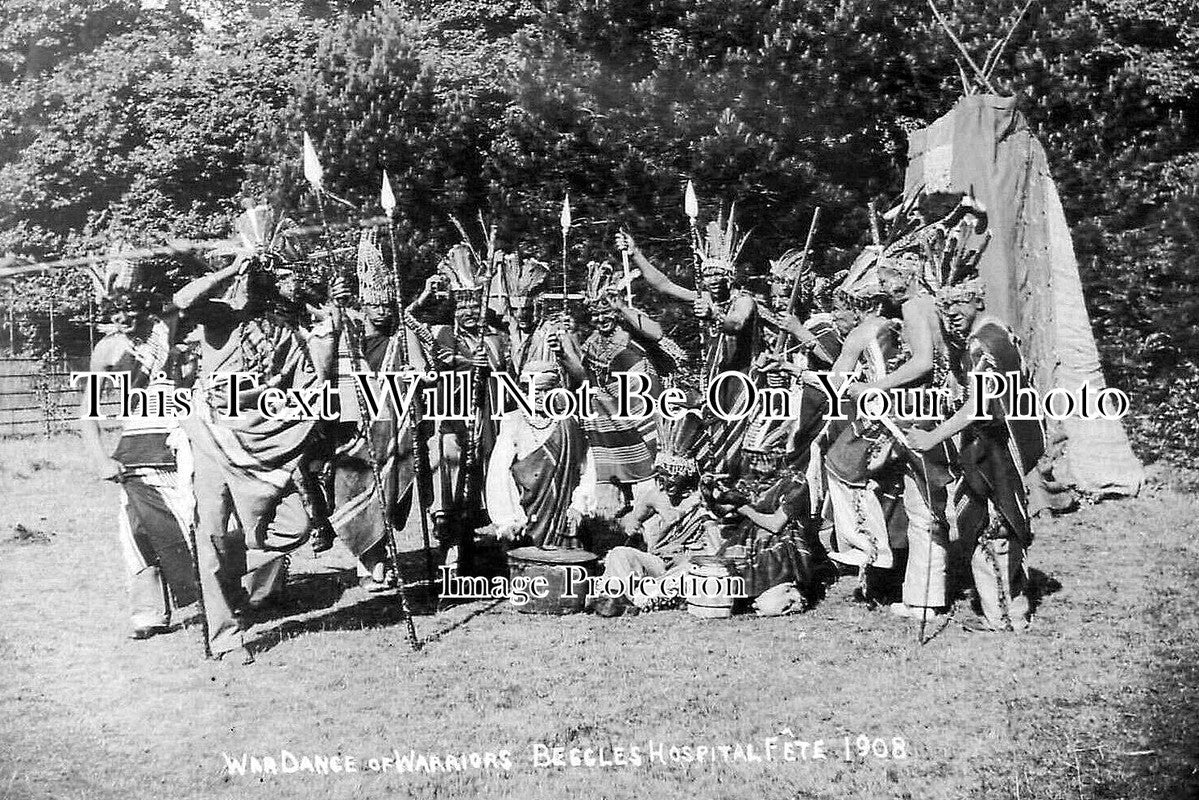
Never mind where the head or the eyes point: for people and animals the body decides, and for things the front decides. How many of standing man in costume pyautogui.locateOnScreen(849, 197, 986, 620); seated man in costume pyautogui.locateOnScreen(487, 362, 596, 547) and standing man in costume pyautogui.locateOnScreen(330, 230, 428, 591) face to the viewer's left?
1

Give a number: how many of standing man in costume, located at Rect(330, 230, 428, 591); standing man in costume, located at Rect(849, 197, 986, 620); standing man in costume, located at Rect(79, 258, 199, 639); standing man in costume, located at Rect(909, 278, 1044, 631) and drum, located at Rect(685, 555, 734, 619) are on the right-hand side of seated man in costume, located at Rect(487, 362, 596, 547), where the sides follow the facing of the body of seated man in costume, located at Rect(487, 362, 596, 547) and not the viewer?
2

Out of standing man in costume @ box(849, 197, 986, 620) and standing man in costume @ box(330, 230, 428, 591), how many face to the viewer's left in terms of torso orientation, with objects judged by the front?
1

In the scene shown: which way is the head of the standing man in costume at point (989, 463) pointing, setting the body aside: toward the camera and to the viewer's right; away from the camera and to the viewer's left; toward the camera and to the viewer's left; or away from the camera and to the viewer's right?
toward the camera and to the viewer's left

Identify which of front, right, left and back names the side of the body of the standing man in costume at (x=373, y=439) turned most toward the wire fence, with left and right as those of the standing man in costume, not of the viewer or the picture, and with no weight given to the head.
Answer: right

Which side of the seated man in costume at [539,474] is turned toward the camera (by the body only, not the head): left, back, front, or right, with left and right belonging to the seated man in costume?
front

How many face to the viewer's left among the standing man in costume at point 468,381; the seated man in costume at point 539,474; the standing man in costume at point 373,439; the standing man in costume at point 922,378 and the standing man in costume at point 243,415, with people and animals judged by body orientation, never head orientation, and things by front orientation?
1

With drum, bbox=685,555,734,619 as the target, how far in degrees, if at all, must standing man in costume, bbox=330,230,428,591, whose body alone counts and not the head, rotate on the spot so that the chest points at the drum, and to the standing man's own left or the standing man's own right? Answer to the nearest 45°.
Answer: approximately 90° to the standing man's own left

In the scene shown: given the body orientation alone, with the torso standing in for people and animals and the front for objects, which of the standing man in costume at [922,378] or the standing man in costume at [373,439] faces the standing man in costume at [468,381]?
the standing man in costume at [922,378]

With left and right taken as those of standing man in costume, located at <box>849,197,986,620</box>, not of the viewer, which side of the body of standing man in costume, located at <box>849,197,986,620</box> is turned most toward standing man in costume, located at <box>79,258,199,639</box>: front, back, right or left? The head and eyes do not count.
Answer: front

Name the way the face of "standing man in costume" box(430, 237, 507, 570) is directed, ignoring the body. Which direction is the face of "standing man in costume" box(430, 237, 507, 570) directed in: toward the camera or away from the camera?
toward the camera

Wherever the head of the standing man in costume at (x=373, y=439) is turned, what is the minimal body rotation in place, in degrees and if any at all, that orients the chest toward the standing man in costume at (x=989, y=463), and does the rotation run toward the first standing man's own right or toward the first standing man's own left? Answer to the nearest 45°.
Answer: approximately 90° to the first standing man's own left

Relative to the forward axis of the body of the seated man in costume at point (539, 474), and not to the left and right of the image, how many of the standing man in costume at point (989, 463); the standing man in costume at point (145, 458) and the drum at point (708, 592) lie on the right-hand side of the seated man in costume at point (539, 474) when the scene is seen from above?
1

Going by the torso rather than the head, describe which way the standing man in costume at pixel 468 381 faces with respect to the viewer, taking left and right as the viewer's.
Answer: facing the viewer

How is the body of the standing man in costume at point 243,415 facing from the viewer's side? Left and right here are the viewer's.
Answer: facing the viewer and to the right of the viewer

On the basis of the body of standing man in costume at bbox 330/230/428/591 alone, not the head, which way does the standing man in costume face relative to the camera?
toward the camera

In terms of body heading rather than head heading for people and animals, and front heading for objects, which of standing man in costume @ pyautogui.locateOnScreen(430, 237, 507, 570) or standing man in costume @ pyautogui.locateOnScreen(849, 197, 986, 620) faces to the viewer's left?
standing man in costume @ pyautogui.locateOnScreen(849, 197, 986, 620)
